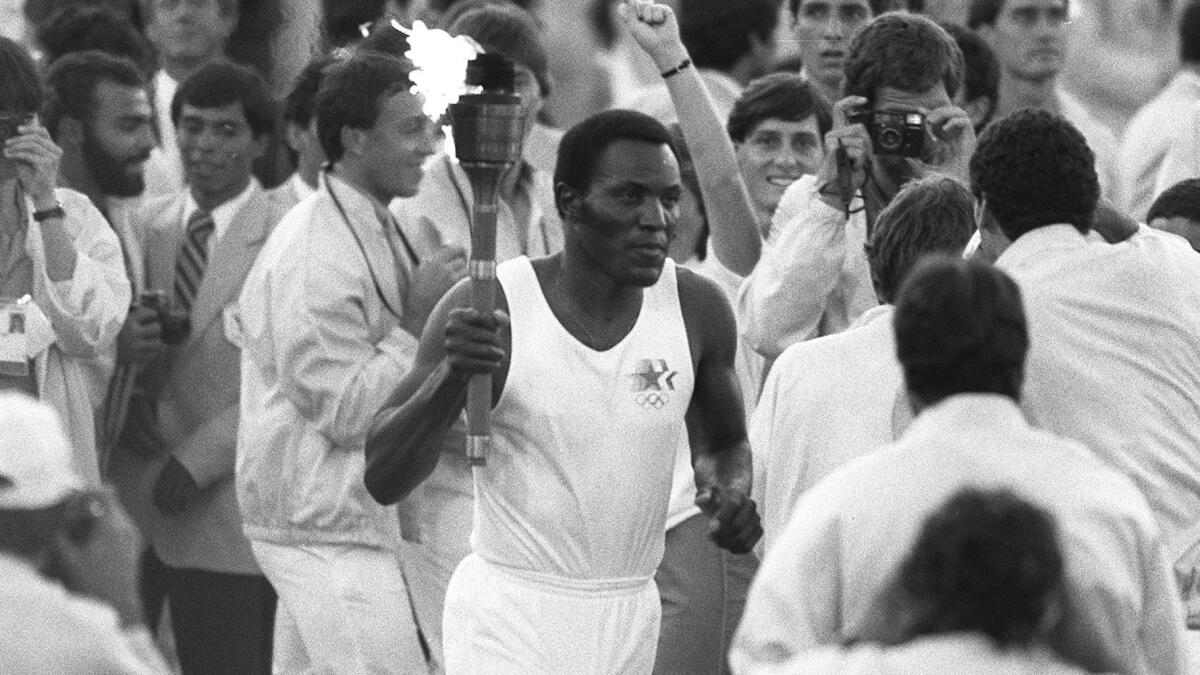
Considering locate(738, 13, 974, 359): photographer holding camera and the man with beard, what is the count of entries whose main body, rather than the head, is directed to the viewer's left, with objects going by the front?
0

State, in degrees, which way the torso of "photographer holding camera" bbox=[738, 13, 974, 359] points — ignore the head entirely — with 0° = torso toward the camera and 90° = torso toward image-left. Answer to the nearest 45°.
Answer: approximately 0°

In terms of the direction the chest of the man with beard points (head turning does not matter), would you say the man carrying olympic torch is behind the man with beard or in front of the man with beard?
in front

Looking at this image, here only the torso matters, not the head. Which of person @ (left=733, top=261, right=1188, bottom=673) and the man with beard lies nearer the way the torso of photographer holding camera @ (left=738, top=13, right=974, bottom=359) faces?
the person

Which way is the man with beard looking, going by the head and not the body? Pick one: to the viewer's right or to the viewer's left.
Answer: to the viewer's right

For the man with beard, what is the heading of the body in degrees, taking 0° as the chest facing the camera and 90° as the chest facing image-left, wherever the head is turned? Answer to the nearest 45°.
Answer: approximately 315°

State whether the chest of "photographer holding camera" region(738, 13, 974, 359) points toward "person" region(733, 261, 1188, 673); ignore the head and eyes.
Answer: yes
